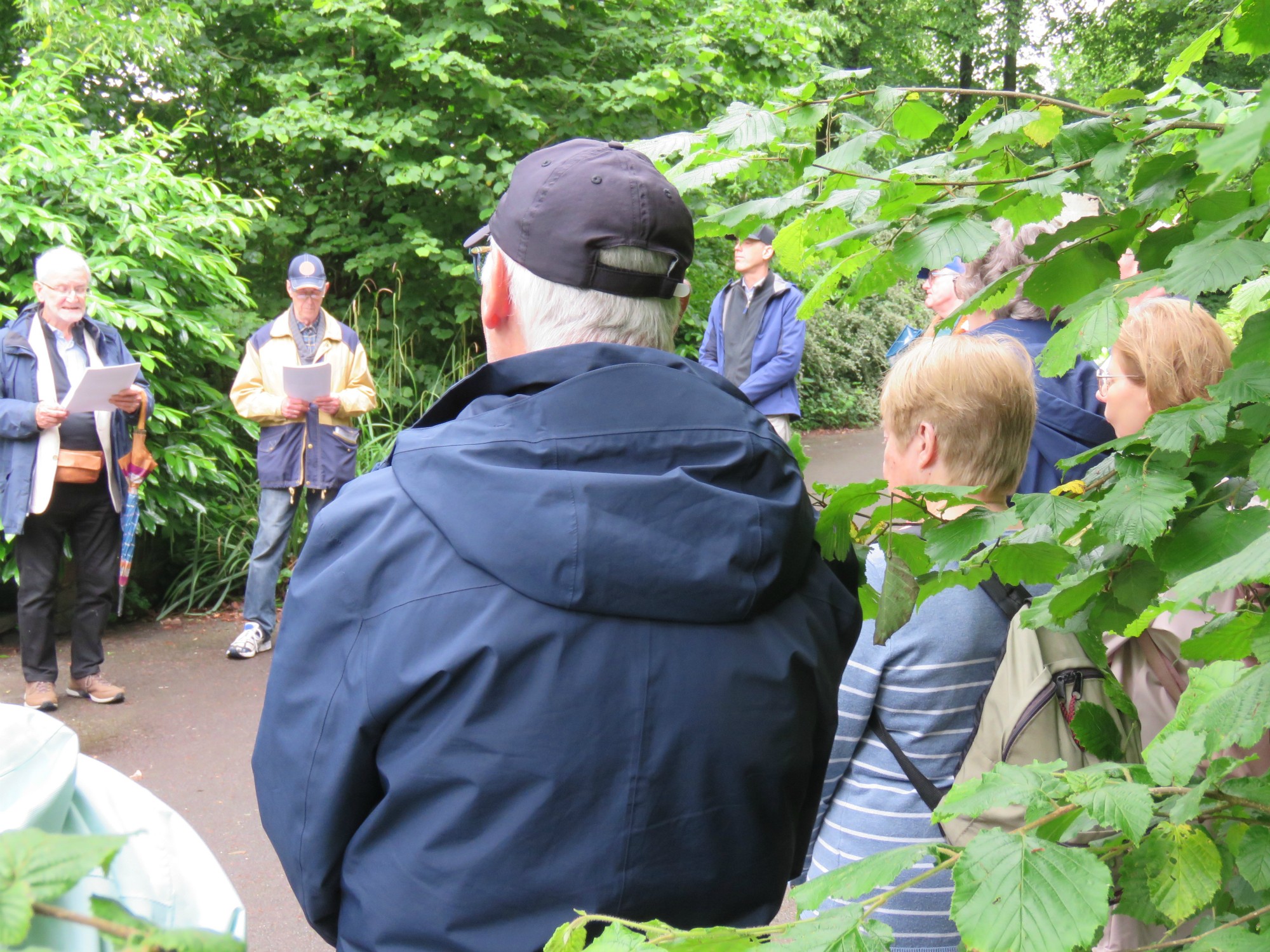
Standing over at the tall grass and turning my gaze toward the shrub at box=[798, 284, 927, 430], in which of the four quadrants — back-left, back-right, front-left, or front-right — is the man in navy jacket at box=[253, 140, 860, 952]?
back-right

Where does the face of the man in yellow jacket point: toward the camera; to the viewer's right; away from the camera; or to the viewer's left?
toward the camera

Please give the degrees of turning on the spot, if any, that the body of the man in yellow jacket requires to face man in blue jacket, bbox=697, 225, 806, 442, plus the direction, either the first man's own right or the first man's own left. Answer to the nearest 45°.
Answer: approximately 90° to the first man's own left

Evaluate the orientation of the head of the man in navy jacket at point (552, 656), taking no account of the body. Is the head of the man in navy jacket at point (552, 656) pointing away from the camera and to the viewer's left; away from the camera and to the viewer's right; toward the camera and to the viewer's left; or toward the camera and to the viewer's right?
away from the camera and to the viewer's left

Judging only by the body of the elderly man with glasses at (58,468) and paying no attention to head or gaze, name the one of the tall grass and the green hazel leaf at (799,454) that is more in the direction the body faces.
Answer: the green hazel leaf

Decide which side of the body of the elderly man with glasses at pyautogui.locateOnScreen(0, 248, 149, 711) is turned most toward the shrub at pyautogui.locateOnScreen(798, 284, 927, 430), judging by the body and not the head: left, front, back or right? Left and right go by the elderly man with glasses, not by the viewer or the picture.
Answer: left

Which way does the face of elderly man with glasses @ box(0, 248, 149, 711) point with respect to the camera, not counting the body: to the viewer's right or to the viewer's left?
to the viewer's right

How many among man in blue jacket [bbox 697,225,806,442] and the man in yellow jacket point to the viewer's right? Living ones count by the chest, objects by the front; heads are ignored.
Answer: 0

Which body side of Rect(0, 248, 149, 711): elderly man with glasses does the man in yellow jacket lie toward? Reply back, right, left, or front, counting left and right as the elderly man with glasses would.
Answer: left

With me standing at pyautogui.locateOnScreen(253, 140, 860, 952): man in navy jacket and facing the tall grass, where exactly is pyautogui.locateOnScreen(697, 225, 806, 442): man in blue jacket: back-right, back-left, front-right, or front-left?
front-right

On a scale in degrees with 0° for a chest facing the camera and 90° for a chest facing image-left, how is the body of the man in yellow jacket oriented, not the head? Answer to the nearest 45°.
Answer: approximately 0°

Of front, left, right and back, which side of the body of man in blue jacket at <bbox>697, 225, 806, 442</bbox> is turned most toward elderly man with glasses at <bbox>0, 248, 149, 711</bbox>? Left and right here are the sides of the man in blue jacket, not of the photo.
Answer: front

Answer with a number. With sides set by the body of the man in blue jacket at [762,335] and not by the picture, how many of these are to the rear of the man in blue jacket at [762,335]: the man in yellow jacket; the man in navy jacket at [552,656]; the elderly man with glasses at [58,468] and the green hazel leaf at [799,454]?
0

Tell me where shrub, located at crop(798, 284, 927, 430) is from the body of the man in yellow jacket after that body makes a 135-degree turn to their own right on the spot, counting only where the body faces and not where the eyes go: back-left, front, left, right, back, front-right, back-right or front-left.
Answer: right

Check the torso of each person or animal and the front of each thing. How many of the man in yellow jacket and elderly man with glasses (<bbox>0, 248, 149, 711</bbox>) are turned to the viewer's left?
0

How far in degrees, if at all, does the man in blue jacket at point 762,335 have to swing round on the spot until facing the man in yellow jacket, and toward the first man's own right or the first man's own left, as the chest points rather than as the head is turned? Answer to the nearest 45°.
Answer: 0° — they already face them

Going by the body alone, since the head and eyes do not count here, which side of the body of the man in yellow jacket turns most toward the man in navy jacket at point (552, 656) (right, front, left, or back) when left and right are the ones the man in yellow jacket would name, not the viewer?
front

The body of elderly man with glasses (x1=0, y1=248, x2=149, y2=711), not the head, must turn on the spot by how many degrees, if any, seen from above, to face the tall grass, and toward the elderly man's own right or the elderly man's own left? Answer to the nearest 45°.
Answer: approximately 90° to the elderly man's own left
